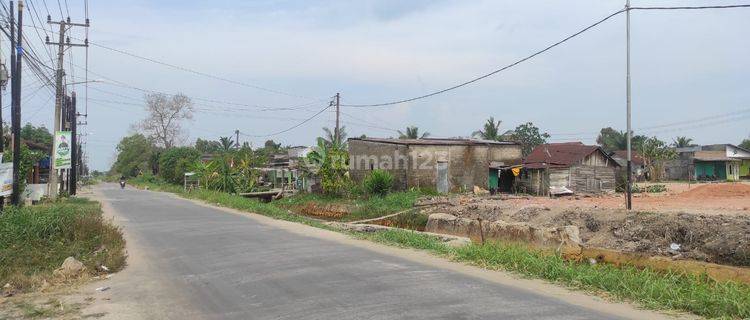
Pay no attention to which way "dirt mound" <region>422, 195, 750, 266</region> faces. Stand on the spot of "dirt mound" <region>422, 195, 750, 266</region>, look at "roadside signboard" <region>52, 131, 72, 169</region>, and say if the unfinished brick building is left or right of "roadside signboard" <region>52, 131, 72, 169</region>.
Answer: right

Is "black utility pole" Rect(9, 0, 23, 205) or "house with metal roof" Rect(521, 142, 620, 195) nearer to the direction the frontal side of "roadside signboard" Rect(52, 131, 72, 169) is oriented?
the black utility pole

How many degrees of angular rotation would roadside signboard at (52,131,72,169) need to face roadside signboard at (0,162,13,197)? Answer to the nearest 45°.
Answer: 0° — it already faces it

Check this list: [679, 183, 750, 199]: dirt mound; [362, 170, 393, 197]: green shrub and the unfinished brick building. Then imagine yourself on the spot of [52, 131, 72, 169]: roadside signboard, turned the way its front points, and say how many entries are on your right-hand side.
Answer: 0

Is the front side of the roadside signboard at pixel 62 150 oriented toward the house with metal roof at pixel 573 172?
no

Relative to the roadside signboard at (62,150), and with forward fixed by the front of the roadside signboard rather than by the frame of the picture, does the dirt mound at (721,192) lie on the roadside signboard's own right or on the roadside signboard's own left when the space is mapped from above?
on the roadside signboard's own left

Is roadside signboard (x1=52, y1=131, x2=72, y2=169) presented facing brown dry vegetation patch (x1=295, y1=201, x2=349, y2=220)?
no

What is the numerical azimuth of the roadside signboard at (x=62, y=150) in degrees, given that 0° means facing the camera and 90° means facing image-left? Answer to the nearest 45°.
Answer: approximately 0°

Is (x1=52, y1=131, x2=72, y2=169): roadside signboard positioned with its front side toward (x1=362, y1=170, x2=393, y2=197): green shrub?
no

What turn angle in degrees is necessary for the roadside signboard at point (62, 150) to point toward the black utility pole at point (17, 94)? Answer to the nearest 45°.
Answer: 0° — it already faces it

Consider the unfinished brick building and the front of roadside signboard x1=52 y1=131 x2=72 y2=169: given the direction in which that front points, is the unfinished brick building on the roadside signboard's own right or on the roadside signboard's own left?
on the roadside signboard's own left
